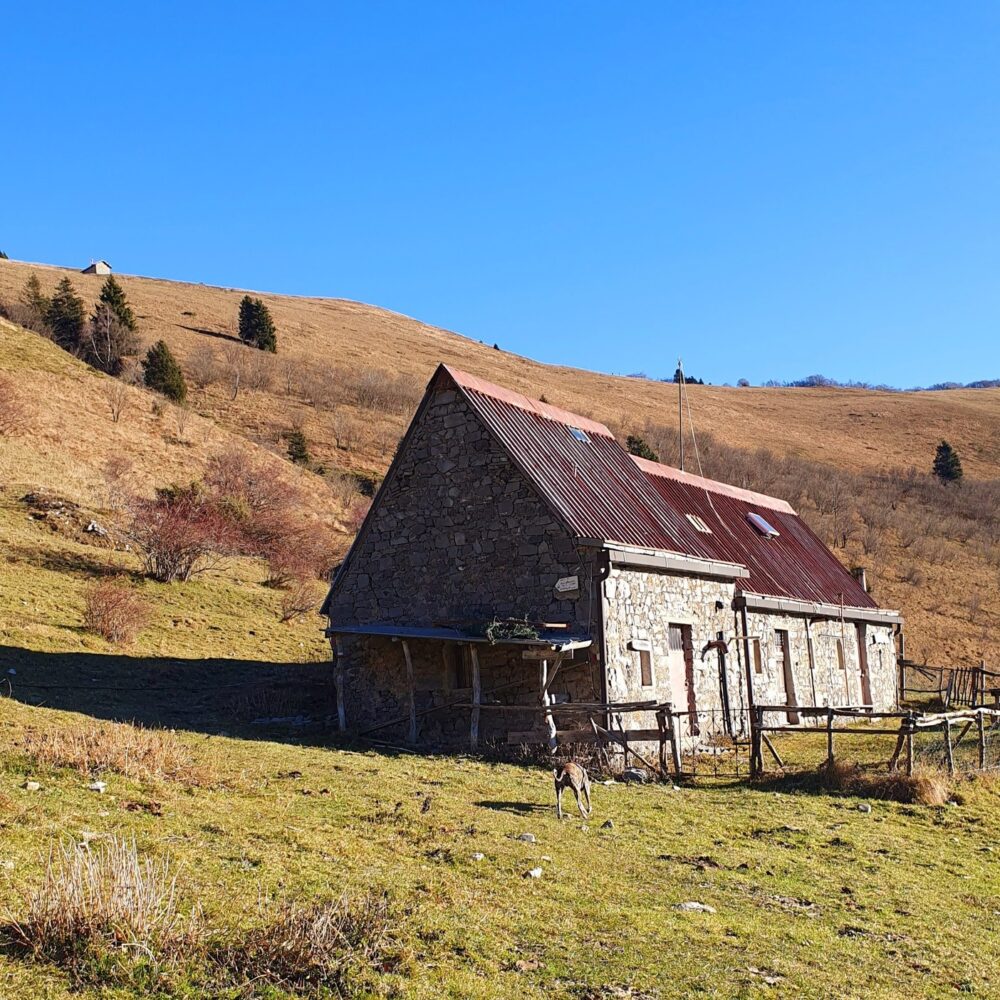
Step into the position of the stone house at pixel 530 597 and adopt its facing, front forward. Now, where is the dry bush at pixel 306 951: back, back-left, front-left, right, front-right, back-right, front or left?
front-right

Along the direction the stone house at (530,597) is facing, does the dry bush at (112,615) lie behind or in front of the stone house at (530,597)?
behind

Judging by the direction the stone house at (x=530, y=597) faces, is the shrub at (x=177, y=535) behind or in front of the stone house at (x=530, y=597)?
behind

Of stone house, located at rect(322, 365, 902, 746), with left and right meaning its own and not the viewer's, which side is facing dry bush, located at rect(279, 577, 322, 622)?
back

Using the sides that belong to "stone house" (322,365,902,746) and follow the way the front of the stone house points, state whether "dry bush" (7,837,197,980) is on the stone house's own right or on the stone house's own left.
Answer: on the stone house's own right

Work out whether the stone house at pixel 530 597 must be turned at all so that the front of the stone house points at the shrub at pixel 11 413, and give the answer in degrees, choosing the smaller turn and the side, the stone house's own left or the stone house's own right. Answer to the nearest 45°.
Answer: approximately 180°

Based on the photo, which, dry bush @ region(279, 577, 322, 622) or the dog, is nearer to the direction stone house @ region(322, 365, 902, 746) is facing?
the dog

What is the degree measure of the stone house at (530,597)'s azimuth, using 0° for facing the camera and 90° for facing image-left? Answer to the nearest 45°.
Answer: approximately 315°
